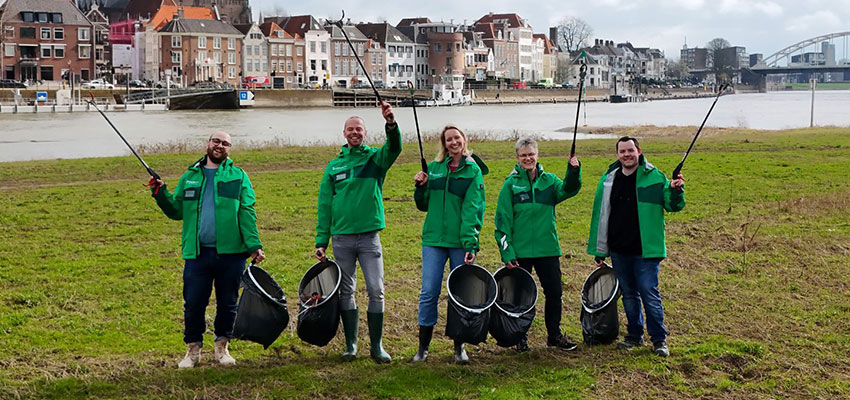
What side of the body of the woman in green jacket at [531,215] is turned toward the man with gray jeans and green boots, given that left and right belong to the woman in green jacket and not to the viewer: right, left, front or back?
right

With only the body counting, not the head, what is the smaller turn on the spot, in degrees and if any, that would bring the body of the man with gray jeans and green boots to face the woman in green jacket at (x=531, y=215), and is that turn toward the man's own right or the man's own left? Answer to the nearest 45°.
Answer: approximately 90° to the man's own left

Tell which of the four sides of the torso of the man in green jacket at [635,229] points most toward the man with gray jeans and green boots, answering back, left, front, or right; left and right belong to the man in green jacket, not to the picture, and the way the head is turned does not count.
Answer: right

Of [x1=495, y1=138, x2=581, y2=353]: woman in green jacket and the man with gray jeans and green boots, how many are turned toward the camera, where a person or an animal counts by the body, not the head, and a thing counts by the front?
2

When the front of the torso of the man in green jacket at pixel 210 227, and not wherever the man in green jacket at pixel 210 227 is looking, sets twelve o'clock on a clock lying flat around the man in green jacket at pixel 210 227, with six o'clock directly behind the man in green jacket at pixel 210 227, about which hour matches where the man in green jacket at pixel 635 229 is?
the man in green jacket at pixel 635 229 is roughly at 9 o'clock from the man in green jacket at pixel 210 227.
